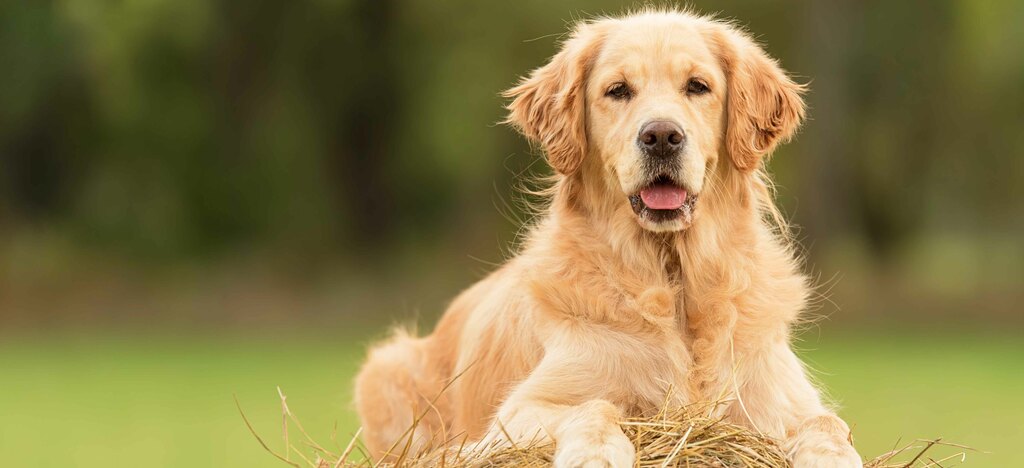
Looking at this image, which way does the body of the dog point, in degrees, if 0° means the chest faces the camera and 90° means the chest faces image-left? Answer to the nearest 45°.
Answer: approximately 315°
